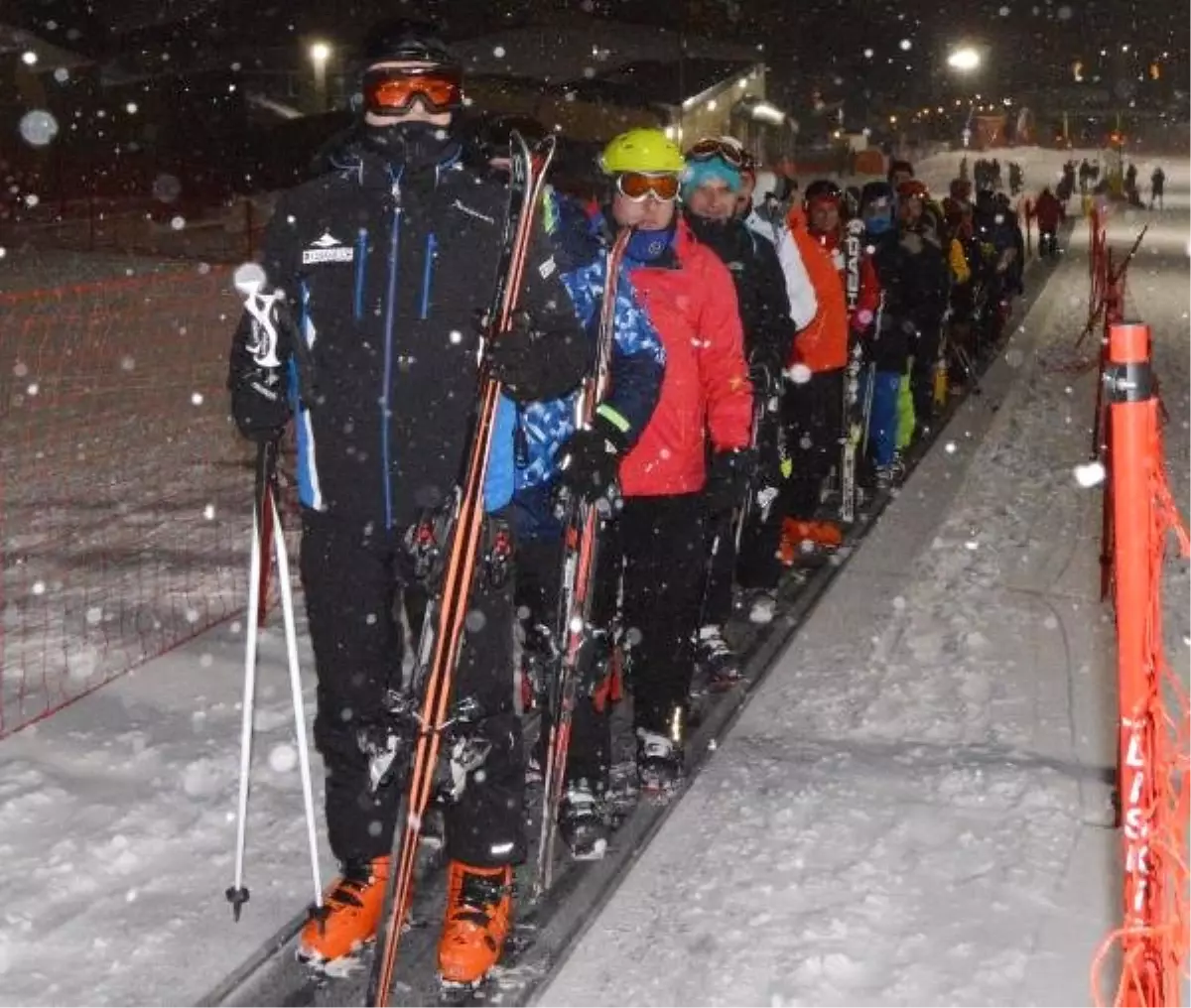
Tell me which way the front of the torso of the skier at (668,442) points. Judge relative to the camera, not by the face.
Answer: toward the camera

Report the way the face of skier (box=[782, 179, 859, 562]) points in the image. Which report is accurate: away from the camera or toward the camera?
toward the camera

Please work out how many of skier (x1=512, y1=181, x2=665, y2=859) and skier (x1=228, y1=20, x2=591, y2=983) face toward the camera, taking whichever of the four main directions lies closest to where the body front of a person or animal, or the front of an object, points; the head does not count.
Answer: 2

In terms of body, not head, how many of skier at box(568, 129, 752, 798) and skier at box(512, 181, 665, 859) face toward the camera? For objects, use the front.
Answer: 2

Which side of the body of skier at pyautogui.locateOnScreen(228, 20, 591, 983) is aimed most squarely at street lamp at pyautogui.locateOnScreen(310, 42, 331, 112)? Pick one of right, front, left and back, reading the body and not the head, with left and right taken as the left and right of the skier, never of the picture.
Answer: back

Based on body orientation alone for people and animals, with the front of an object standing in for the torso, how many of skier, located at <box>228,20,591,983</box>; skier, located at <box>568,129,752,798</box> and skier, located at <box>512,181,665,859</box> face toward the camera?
3

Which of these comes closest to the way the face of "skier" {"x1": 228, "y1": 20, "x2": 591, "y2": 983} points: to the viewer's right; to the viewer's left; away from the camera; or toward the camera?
toward the camera

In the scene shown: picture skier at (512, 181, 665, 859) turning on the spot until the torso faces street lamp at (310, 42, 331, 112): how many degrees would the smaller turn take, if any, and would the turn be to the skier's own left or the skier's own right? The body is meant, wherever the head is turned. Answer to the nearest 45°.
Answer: approximately 180°

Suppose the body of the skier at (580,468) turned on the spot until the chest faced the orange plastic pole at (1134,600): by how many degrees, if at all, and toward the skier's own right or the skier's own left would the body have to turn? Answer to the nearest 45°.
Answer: approximately 45° to the skier's own left

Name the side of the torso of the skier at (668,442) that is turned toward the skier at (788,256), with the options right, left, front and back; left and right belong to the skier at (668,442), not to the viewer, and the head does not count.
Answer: back

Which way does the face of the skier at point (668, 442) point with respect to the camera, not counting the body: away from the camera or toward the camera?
toward the camera

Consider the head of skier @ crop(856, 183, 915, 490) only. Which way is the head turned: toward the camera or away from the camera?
toward the camera

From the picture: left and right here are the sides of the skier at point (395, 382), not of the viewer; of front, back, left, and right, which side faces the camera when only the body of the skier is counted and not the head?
front

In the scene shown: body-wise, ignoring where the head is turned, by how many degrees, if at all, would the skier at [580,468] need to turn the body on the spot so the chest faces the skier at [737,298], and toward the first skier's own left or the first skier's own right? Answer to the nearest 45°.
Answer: approximately 180°

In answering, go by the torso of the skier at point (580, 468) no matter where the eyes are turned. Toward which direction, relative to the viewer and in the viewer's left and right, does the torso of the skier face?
facing the viewer

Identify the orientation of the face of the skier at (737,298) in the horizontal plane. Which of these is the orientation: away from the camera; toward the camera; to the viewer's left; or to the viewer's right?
toward the camera
